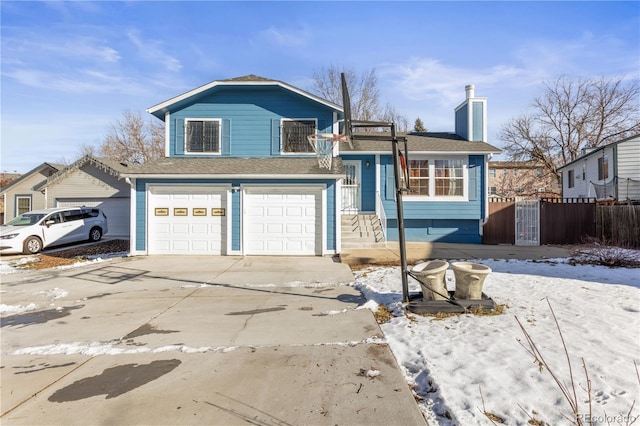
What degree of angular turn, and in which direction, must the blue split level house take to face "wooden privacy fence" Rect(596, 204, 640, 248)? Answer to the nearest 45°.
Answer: approximately 90° to its left

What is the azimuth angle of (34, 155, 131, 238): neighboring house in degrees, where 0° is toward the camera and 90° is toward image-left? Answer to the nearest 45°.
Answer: approximately 0°

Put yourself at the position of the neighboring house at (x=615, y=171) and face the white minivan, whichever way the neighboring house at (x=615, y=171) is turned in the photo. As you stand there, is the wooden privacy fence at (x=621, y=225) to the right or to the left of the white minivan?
left

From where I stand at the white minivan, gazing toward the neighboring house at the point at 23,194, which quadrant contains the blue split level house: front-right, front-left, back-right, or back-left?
back-right

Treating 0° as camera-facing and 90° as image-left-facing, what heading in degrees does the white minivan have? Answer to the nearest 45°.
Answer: approximately 45°

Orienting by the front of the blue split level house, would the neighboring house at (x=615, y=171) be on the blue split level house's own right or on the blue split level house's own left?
on the blue split level house's own left

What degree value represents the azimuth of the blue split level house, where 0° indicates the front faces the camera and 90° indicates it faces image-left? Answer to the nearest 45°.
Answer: approximately 0°

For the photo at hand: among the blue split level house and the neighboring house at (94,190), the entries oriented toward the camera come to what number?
2

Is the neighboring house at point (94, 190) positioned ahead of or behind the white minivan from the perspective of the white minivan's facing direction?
behind

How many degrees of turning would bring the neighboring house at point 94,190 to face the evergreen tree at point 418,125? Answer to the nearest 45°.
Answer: approximately 90° to its left

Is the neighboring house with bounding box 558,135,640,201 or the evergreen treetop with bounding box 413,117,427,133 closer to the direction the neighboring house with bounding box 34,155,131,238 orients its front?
the neighboring house
